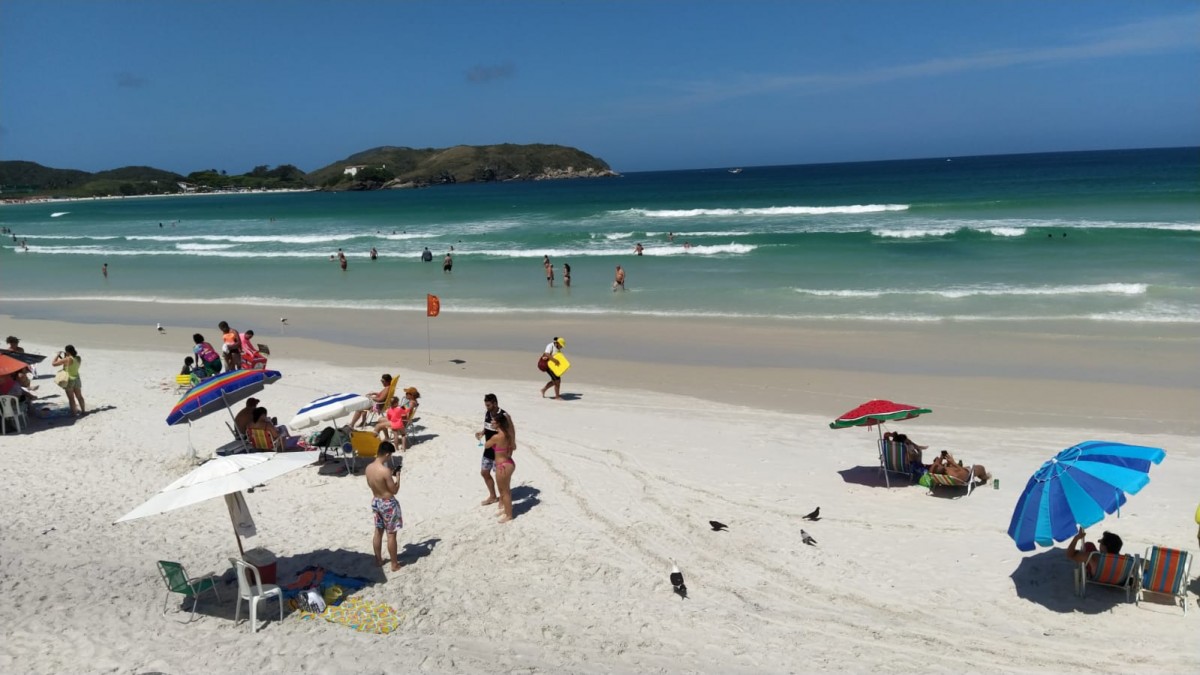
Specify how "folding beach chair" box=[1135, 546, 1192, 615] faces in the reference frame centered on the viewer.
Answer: facing away from the viewer

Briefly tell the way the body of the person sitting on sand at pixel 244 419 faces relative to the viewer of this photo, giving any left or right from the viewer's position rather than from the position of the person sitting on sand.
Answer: facing away from the viewer and to the right of the viewer

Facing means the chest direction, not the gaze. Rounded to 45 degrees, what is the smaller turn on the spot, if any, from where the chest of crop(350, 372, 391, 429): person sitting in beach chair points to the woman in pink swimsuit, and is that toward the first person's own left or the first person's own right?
approximately 90° to the first person's own left

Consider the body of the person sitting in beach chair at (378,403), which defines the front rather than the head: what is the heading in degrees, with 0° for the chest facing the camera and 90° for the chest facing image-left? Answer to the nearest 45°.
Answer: approximately 90°

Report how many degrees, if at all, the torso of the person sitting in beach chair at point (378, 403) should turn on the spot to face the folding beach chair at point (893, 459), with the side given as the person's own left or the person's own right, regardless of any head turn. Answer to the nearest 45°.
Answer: approximately 135° to the person's own left

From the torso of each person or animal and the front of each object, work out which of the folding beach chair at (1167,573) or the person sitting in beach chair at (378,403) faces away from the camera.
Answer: the folding beach chair
